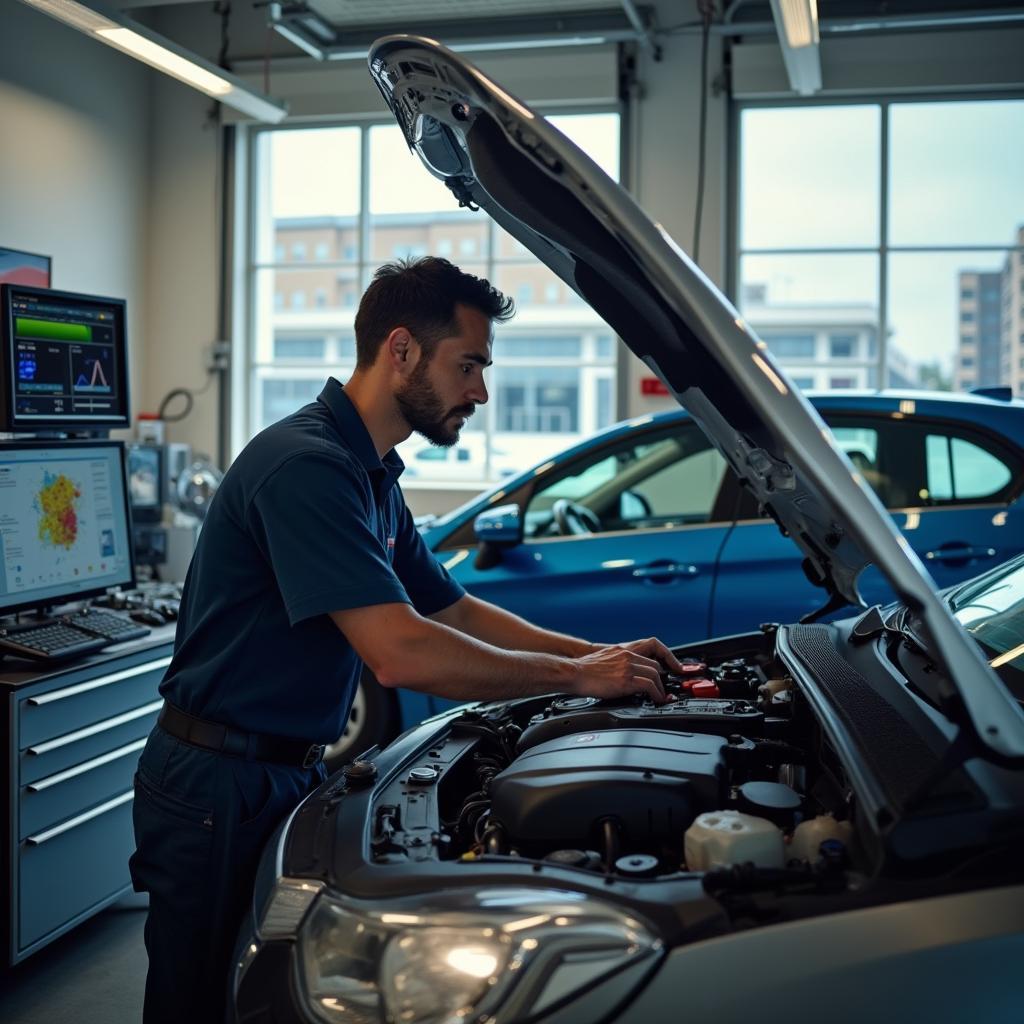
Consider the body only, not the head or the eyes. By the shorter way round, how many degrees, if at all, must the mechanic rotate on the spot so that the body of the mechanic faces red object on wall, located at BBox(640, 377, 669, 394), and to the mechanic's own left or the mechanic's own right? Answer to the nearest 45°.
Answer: approximately 90° to the mechanic's own left

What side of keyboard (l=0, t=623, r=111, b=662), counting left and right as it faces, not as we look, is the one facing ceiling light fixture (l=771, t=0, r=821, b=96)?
left

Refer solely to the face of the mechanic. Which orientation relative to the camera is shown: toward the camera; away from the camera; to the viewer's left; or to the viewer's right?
to the viewer's right

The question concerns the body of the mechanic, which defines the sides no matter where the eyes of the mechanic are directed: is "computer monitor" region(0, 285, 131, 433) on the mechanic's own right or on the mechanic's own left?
on the mechanic's own left

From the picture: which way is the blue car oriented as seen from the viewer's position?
to the viewer's left

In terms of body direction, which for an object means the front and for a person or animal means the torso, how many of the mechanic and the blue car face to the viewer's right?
1

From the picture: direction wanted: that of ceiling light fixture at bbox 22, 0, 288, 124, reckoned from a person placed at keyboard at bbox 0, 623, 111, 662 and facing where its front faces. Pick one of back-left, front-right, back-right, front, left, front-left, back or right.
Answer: back-left

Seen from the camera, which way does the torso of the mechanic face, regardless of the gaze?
to the viewer's right

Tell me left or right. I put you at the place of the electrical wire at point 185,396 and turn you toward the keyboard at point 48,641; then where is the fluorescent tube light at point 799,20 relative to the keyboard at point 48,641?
left

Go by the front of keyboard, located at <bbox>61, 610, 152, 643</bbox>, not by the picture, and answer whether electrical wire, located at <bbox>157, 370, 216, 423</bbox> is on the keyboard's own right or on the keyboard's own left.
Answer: on the keyboard's own left

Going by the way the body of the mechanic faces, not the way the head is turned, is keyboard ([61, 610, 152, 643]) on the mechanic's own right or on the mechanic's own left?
on the mechanic's own left
